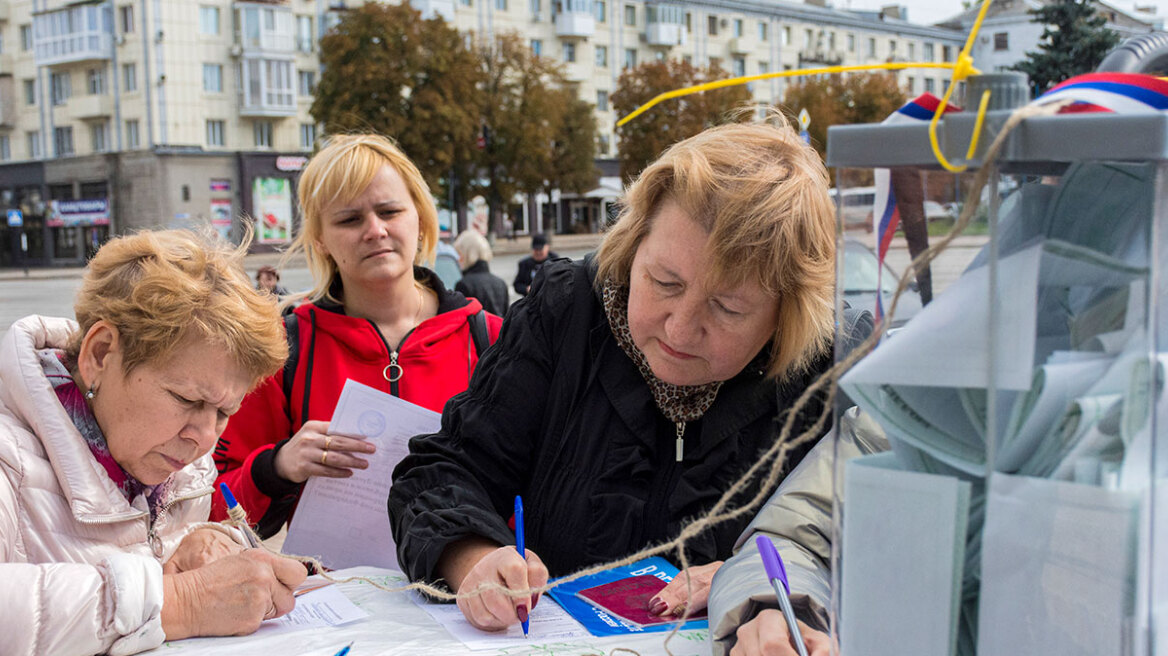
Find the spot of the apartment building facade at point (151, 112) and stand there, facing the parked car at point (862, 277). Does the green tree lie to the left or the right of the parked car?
left

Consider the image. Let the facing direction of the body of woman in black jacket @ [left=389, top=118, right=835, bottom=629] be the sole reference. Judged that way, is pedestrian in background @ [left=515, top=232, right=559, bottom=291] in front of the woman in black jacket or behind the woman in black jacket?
behind

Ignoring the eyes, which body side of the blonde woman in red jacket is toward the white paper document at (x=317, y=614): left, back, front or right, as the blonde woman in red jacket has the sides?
front

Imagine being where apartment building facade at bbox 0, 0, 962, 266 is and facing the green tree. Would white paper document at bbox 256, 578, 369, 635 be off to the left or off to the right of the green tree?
right

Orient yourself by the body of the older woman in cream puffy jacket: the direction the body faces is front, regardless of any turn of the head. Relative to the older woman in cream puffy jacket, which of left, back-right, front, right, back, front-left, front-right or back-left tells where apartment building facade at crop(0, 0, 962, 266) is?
back-left

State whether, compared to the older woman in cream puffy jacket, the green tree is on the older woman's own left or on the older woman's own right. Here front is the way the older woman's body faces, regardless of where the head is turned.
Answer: on the older woman's own left

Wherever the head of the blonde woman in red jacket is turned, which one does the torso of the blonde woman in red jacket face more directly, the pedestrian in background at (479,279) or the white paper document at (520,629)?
the white paper document

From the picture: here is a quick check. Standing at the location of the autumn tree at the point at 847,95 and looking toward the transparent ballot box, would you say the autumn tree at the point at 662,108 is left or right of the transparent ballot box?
right

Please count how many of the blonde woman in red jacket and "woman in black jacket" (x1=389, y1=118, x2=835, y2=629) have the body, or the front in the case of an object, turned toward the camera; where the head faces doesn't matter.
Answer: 2

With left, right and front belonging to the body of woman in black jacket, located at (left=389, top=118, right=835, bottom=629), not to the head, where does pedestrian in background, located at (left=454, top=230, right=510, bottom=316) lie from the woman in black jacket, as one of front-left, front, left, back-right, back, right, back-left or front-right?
back

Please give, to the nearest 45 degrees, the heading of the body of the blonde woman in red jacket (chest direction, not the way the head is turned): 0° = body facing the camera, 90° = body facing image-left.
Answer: approximately 0°

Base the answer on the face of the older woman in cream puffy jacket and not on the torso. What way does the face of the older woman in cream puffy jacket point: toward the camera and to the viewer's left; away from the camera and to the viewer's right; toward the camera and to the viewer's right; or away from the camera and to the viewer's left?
toward the camera and to the viewer's right

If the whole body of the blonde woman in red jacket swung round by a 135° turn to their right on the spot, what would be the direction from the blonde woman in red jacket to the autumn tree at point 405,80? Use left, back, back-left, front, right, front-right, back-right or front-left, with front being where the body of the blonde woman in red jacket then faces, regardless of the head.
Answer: front-right
